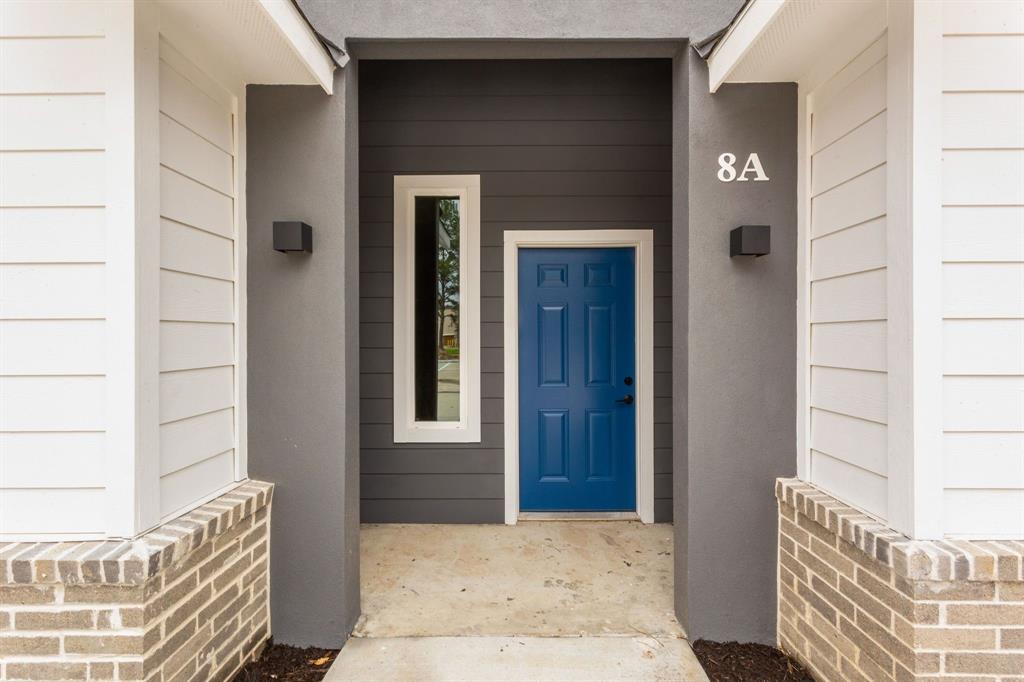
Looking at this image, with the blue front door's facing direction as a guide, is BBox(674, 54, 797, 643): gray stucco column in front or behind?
in front

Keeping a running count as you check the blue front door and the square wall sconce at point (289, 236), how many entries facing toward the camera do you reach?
2

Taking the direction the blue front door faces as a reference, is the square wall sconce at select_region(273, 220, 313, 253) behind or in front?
in front

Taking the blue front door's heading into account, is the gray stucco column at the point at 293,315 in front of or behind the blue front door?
in front

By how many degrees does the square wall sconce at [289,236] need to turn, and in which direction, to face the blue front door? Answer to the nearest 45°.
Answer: approximately 135° to its left

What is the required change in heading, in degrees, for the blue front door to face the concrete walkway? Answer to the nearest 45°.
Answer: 0° — it already faces it

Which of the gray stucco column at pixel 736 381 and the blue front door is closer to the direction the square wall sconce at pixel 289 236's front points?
the gray stucco column

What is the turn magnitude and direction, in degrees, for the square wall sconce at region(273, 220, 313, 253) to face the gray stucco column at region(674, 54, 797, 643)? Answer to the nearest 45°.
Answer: approximately 90° to its left

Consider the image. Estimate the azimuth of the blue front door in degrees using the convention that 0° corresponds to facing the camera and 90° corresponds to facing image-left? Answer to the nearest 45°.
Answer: approximately 0°
